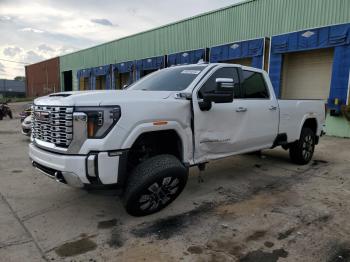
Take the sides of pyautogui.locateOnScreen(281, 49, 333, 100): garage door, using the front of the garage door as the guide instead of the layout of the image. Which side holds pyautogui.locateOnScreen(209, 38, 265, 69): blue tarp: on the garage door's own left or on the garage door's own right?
on the garage door's own right

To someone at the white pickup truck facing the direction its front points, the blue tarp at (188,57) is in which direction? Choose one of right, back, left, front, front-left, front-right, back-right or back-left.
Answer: back-right

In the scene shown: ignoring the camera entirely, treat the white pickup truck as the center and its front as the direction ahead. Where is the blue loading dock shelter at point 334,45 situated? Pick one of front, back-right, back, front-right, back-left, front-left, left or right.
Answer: back

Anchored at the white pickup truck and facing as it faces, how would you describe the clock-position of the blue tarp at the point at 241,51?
The blue tarp is roughly at 5 o'clock from the white pickup truck.

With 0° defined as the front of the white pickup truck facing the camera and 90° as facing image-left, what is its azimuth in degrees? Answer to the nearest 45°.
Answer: approximately 45°

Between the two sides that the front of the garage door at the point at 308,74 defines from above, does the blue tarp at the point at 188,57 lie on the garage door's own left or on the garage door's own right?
on the garage door's own right

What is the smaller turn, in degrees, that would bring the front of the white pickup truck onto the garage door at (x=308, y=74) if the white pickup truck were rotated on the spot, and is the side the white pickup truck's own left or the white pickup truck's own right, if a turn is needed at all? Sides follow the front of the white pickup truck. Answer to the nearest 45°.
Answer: approximately 180°
